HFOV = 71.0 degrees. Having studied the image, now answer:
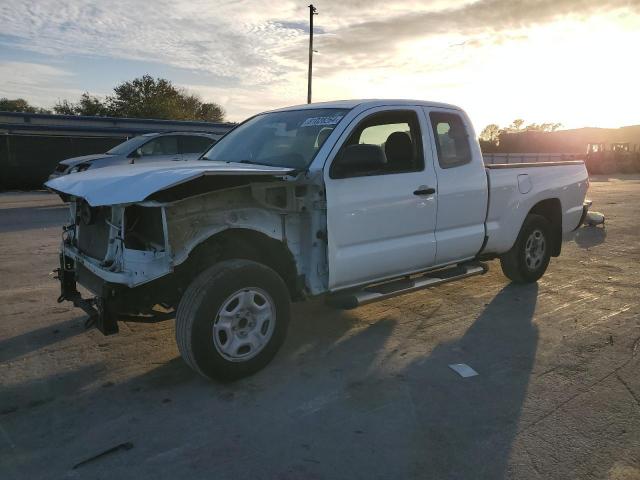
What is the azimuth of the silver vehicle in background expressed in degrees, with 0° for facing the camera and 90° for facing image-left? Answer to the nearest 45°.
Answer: approximately 45°

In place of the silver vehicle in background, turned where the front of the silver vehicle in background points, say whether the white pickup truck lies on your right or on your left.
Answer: on your left

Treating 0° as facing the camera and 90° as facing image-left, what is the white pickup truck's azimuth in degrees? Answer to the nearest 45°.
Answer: approximately 45°

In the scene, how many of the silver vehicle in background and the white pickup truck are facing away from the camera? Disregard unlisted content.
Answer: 0

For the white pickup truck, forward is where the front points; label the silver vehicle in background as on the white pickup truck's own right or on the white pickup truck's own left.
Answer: on the white pickup truck's own right
